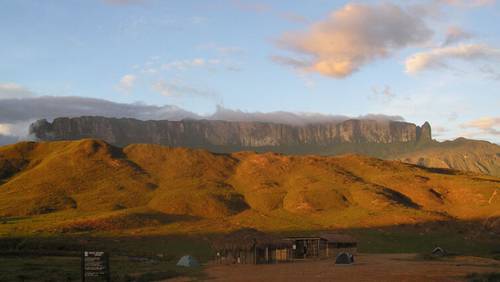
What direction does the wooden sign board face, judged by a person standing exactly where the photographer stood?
facing the viewer
